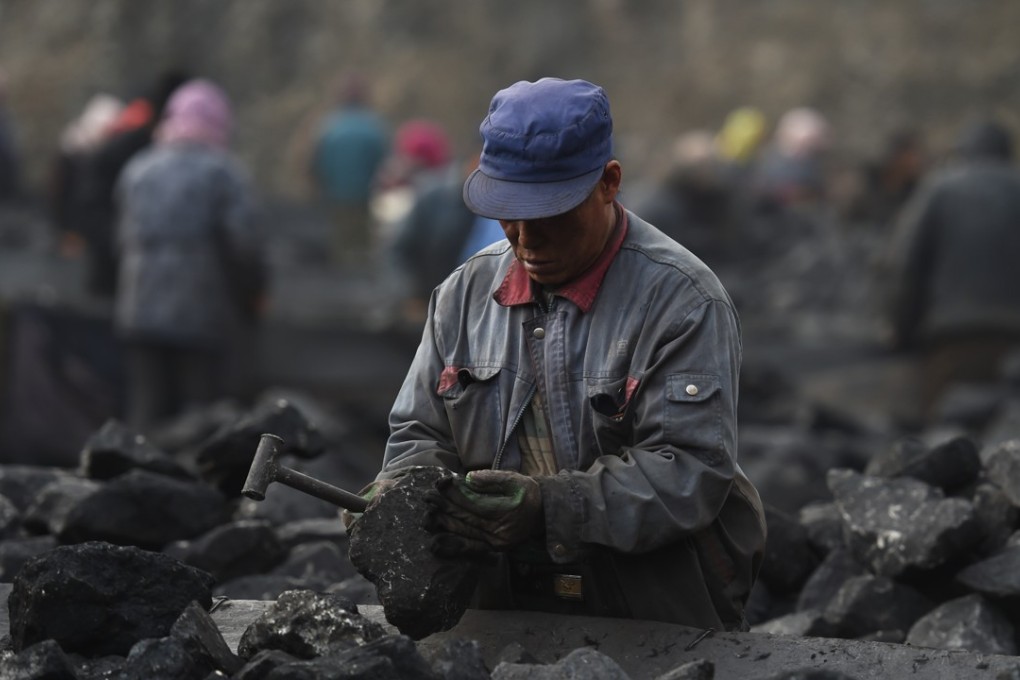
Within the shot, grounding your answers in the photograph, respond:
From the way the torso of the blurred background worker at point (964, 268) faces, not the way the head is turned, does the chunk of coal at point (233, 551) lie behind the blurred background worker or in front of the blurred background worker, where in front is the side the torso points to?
behind

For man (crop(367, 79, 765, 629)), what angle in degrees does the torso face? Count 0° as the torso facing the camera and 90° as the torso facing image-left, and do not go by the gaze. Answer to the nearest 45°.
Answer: approximately 45°

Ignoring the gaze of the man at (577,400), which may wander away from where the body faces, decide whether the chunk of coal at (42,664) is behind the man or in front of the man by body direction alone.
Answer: in front

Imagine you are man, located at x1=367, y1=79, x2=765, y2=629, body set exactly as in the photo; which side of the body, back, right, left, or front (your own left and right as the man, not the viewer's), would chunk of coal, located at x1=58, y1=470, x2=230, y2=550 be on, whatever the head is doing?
right

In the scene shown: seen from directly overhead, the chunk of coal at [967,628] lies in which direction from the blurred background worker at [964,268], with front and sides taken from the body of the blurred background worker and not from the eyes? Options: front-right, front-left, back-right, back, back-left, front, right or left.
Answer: back

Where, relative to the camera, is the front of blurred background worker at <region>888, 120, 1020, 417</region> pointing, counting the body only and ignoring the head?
away from the camera

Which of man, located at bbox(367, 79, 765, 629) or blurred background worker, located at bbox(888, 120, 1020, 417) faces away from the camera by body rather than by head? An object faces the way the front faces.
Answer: the blurred background worker

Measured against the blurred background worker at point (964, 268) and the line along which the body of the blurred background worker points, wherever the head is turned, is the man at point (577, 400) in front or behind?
behind

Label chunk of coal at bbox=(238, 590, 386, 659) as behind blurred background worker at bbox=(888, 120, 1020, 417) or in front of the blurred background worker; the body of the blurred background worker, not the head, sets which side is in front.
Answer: behind

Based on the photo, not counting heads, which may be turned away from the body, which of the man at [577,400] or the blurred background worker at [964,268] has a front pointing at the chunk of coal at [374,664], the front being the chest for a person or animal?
the man

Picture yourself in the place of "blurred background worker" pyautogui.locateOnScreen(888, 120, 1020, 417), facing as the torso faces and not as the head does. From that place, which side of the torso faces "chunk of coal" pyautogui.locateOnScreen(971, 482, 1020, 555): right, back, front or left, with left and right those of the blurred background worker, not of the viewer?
back
